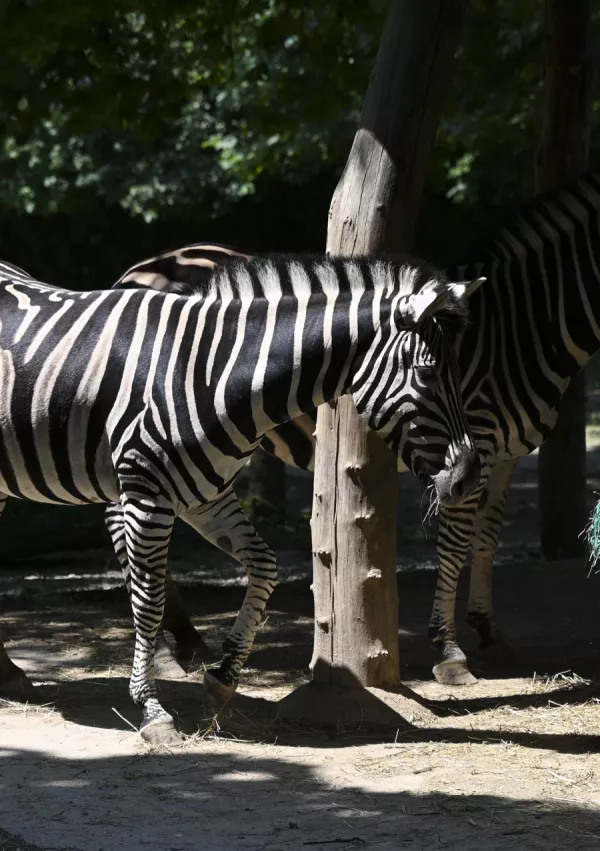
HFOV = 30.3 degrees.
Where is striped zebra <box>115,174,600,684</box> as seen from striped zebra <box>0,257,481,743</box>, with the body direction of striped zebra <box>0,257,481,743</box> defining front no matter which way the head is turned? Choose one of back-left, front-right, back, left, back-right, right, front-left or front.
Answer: front-left

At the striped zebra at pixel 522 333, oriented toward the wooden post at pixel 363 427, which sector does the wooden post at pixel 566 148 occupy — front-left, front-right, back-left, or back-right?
back-right

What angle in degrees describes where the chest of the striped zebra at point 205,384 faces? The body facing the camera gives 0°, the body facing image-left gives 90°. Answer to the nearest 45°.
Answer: approximately 270°
